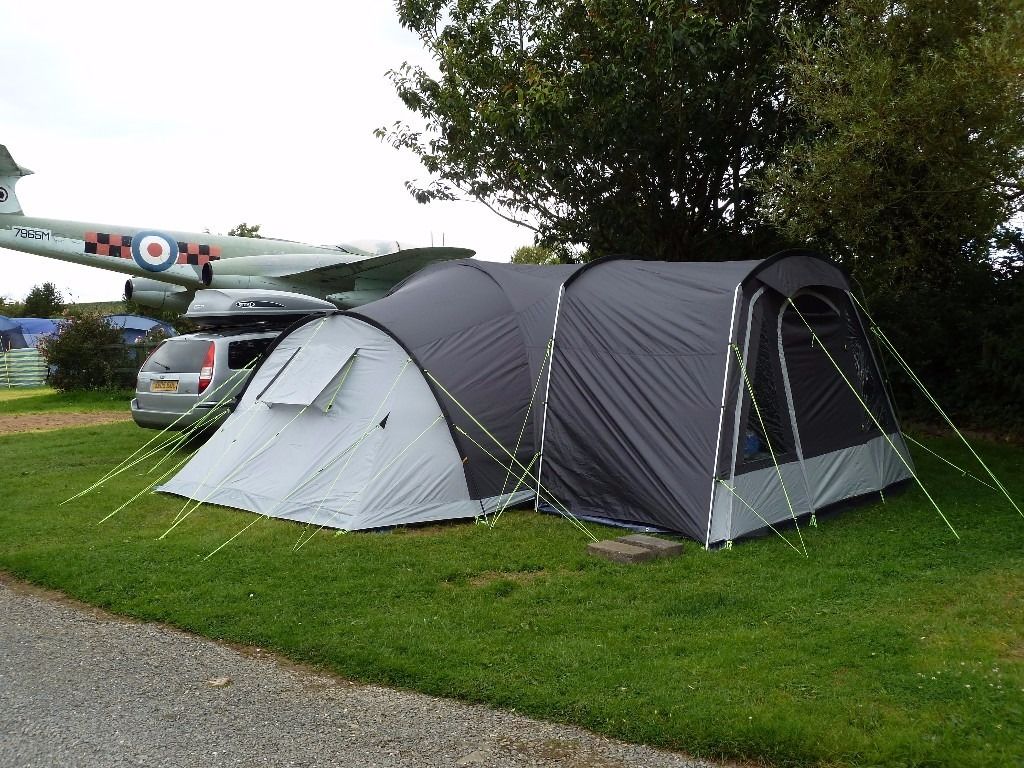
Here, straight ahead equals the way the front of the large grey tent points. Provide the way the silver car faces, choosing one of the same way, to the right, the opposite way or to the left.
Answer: to the left

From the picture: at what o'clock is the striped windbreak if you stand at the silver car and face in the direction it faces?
The striped windbreak is roughly at 10 o'clock from the silver car.

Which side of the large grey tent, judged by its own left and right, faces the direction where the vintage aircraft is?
back

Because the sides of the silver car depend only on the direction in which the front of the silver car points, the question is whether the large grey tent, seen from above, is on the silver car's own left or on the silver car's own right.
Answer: on the silver car's own right

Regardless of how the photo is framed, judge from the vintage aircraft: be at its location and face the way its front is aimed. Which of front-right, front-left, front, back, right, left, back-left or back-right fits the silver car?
back-right

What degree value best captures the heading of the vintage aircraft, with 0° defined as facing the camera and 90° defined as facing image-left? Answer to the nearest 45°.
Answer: approximately 225°

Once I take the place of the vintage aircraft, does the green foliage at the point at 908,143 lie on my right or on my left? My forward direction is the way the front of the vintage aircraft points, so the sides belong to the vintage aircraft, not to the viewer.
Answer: on my right

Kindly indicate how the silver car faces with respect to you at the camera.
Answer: facing away from the viewer and to the right of the viewer

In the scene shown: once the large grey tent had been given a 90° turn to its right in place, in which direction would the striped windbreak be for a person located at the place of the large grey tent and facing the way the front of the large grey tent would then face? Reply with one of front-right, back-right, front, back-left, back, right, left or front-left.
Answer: right

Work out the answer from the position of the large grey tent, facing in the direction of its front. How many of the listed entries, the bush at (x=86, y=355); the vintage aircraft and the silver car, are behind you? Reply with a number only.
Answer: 3

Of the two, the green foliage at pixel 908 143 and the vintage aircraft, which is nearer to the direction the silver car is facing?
the vintage aircraft

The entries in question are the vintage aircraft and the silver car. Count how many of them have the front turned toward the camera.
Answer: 0
